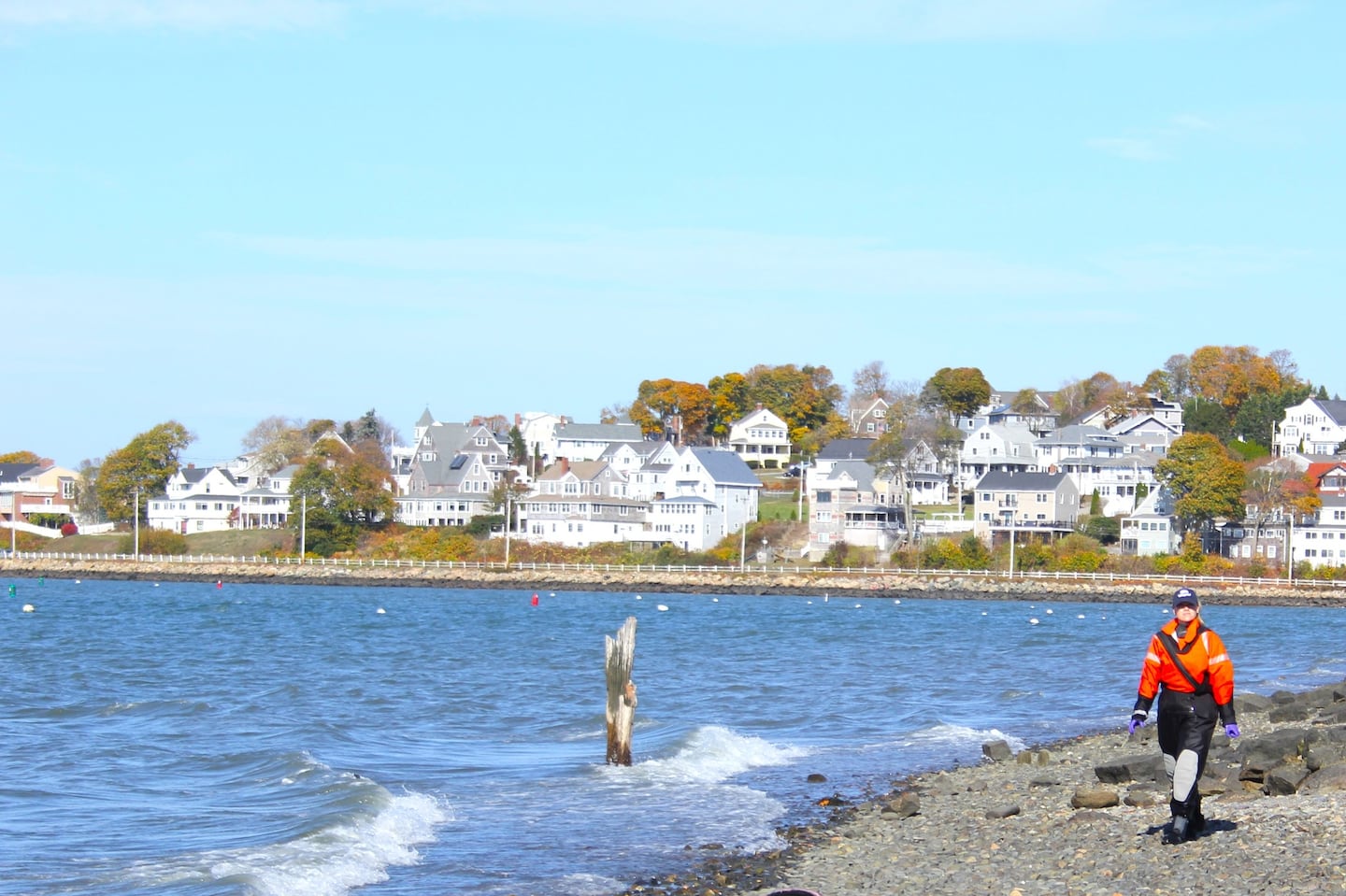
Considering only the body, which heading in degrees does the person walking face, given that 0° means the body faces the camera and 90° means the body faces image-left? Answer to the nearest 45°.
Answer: approximately 0°

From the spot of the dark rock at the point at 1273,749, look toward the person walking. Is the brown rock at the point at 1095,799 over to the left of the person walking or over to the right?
right

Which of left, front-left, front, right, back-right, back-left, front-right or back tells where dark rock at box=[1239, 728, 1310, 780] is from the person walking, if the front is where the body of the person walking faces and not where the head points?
back

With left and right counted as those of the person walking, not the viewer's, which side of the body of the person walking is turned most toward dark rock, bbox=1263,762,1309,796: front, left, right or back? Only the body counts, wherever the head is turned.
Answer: back

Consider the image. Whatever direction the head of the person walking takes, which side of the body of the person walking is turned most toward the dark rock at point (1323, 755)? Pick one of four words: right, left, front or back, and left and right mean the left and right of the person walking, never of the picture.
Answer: back

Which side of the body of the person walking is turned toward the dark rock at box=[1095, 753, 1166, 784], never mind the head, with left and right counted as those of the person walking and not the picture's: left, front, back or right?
back

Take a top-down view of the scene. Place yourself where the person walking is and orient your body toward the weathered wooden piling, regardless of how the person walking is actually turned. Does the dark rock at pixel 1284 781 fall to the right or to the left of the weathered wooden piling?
right

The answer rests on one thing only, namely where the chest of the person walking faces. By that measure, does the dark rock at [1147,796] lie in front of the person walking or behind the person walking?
behind

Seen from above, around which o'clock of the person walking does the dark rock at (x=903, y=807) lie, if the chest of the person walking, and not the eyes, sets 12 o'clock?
The dark rock is roughly at 5 o'clock from the person walking.

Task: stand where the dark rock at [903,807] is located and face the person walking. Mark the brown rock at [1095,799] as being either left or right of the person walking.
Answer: left
